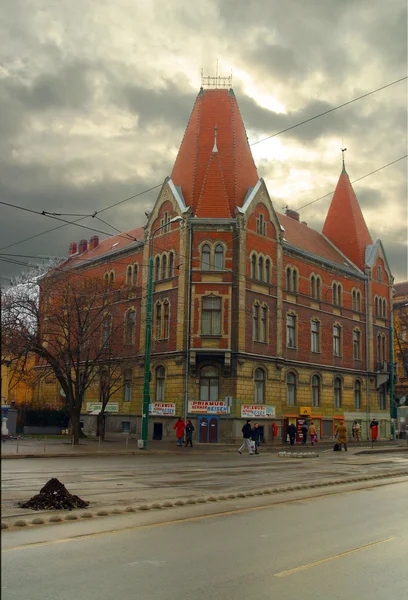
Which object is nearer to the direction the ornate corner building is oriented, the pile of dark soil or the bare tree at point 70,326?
the pile of dark soil

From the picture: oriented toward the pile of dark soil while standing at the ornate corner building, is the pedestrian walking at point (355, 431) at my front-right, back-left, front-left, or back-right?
front-left

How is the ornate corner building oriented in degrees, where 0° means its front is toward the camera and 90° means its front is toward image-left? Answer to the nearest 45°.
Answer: approximately 0°

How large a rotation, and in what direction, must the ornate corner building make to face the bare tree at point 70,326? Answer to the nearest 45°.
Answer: approximately 45° to its right

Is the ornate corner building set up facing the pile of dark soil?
yes

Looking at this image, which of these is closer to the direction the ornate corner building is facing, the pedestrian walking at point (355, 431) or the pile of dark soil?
the pile of dark soil

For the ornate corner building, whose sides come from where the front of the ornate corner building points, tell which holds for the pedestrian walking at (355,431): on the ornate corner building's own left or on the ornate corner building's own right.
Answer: on the ornate corner building's own left
